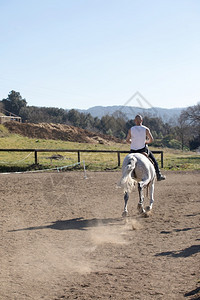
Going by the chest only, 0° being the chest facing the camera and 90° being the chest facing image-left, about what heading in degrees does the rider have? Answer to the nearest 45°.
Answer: approximately 180°
